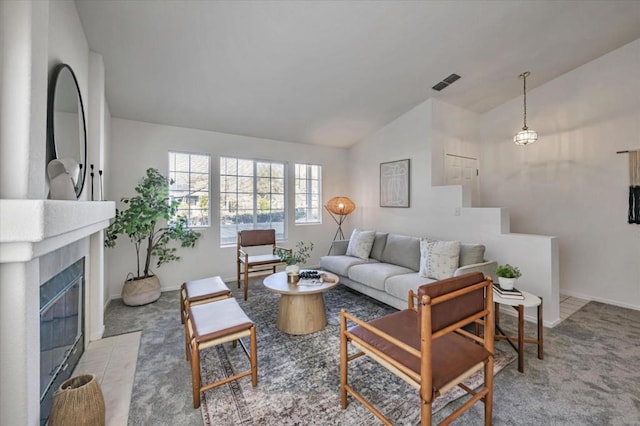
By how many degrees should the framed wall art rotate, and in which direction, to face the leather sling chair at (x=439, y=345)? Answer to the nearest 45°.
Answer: approximately 45° to its left

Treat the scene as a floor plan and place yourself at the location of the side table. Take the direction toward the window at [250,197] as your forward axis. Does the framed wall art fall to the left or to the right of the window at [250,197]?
right

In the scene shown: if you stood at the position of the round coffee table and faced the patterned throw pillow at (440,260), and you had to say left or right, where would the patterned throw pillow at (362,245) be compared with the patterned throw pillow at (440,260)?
left

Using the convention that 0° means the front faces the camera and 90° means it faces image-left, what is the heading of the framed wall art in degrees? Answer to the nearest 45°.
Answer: approximately 45°
